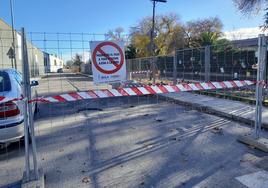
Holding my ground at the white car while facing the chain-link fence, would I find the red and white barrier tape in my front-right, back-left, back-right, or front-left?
front-right

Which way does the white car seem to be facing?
away from the camera

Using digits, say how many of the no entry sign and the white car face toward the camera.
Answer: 1

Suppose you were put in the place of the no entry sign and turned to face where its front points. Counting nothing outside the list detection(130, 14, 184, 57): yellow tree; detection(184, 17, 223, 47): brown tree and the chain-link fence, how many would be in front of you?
0

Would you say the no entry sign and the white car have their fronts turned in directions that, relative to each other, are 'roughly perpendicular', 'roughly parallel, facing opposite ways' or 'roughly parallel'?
roughly parallel, facing opposite ways

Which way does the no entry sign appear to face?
toward the camera

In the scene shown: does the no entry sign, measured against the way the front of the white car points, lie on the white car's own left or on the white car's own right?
on the white car's own right

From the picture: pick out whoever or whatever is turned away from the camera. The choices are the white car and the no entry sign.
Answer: the white car

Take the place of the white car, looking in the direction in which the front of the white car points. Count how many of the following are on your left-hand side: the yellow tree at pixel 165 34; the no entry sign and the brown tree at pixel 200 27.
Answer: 0

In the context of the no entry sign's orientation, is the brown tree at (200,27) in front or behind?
behind

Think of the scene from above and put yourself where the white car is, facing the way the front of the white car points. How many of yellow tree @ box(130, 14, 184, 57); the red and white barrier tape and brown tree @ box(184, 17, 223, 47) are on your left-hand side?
0

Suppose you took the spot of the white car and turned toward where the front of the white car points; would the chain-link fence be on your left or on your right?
on your right
